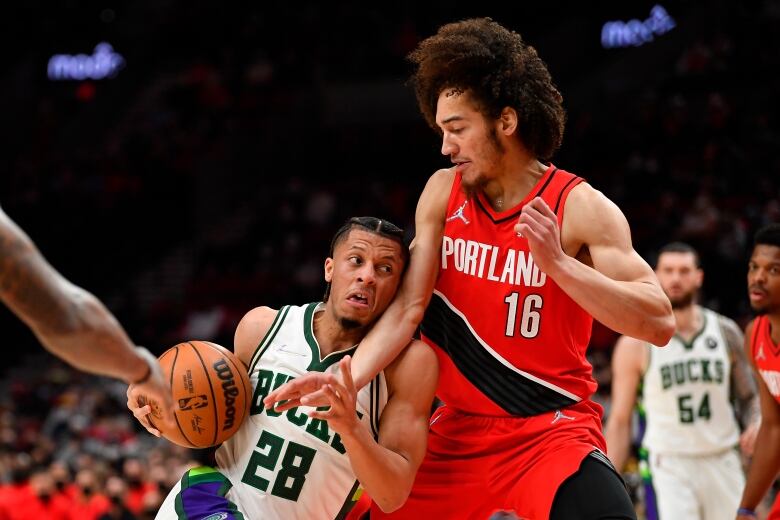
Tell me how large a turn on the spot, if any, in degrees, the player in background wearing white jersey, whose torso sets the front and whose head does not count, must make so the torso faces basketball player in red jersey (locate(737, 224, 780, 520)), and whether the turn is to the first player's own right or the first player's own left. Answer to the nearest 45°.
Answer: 0° — they already face them

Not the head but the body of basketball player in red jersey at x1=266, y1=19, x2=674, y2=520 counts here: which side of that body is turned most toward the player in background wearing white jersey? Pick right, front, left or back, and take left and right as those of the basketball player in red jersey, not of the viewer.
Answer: back

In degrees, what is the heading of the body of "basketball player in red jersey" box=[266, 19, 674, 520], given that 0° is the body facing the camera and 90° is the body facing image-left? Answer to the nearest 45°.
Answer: approximately 45°

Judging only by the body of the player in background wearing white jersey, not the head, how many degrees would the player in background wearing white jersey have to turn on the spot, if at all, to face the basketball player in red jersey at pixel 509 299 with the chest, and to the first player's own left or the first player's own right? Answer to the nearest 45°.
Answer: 0° — they already face them

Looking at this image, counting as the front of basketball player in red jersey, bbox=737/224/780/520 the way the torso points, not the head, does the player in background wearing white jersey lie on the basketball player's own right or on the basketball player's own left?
on the basketball player's own right

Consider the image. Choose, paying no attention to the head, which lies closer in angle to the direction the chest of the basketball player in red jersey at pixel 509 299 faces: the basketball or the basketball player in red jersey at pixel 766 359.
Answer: the basketball

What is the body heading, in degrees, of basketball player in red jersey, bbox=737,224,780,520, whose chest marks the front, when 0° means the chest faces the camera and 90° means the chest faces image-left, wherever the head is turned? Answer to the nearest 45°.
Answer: approximately 45°
